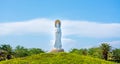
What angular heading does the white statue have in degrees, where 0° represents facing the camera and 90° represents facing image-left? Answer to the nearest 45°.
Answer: approximately 0°
